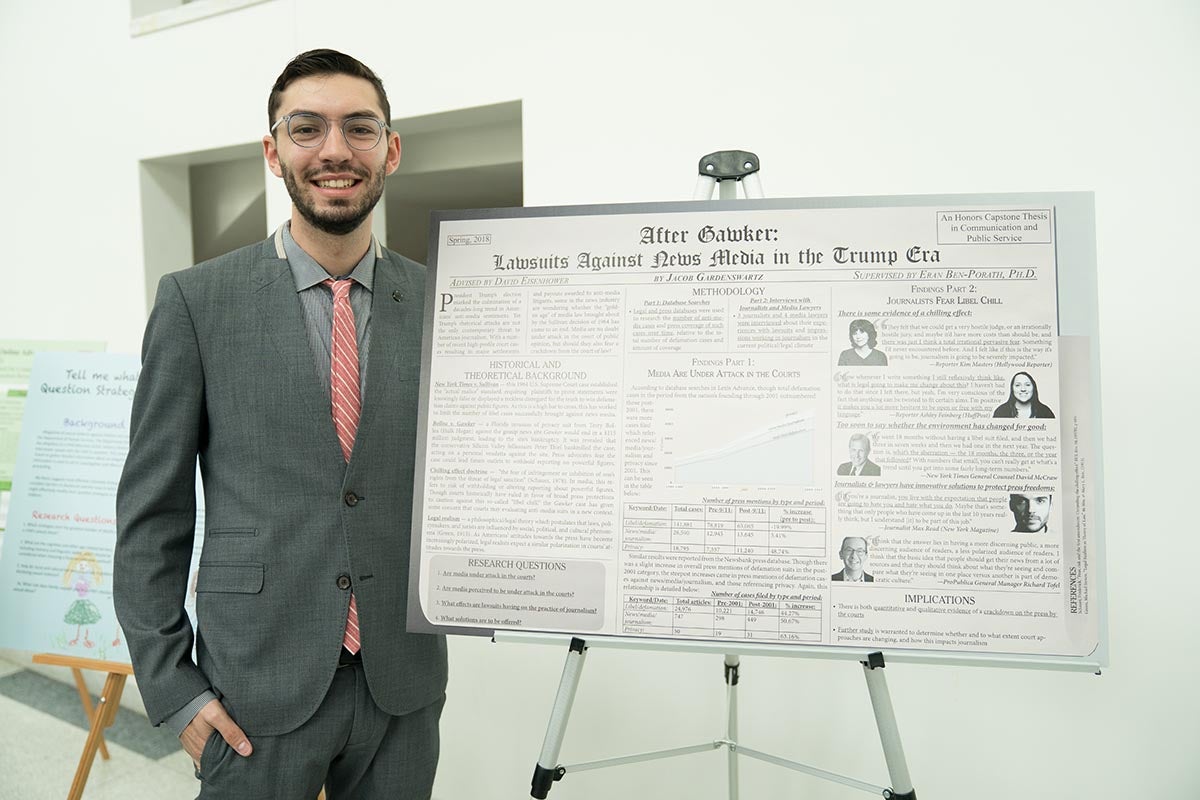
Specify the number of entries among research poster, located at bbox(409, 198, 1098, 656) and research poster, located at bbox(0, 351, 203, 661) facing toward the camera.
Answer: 2

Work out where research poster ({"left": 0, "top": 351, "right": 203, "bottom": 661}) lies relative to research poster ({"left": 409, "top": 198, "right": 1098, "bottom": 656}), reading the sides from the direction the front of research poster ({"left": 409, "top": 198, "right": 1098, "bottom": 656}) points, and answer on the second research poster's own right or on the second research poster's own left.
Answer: on the second research poster's own right

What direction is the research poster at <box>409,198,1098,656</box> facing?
toward the camera

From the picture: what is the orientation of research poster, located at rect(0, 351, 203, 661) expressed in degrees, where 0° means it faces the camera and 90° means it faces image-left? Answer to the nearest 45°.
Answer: approximately 0°

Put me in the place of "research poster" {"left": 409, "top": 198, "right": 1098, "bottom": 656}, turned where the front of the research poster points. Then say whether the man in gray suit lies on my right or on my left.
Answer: on my right

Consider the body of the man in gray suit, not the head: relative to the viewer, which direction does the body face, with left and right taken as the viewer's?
facing the viewer and to the right of the viewer

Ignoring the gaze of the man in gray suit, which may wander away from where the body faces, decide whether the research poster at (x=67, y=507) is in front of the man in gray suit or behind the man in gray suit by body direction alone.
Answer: behind

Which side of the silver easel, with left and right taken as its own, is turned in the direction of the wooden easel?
right

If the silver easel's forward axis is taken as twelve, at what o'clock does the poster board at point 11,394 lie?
The poster board is roughly at 4 o'clock from the silver easel.

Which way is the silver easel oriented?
toward the camera

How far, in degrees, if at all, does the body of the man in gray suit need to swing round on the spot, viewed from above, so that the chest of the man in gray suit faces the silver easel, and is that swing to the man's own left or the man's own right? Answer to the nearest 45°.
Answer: approximately 45° to the man's own left

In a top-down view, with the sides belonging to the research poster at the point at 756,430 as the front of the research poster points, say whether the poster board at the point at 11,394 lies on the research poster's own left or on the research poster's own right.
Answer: on the research poster's own right

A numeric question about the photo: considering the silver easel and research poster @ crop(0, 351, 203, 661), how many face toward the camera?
2
